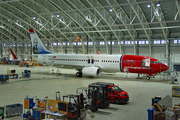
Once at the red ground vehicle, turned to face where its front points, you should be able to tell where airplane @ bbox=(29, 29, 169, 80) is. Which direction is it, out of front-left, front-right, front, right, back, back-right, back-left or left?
back-left

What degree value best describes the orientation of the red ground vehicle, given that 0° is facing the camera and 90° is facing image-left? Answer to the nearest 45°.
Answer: approximately 315°
